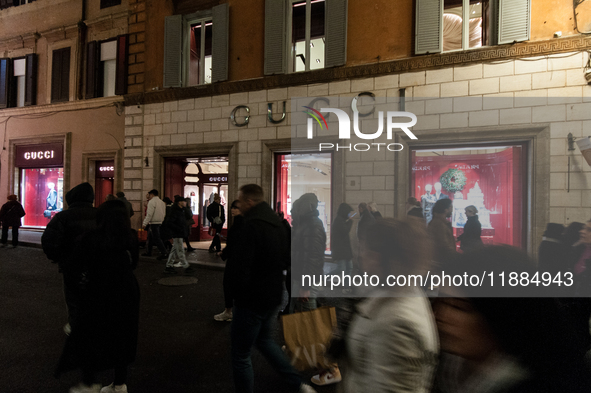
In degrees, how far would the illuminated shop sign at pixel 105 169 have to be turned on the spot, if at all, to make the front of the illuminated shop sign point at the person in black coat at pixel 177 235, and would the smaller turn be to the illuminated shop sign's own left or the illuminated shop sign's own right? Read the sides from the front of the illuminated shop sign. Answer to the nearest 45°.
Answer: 0° — it already faces them

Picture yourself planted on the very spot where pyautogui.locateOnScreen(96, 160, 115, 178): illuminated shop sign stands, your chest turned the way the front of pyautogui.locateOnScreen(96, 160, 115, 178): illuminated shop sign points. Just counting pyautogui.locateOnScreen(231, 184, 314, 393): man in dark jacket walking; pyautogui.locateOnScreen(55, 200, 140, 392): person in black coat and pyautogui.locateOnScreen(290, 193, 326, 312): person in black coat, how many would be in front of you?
3

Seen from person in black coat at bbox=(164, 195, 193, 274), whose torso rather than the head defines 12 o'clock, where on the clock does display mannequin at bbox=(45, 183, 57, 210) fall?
The display mannequin is roughly at 8 o'clock from the person in black coat.

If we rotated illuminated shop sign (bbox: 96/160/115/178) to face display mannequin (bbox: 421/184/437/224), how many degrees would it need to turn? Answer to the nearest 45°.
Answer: approximately 45° to its left

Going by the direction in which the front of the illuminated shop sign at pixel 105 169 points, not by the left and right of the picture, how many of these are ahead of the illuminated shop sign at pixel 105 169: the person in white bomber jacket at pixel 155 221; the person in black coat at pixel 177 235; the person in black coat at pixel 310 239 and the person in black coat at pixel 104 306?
4

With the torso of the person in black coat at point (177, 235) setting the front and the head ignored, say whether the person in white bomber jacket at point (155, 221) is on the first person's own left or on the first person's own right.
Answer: on the first person's own left

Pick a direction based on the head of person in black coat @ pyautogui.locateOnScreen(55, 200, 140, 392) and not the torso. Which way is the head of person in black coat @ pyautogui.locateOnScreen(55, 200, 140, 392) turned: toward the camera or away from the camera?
away from the camera

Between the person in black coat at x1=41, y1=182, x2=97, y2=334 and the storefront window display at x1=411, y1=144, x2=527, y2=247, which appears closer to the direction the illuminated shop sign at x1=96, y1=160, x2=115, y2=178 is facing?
the person in black coat
